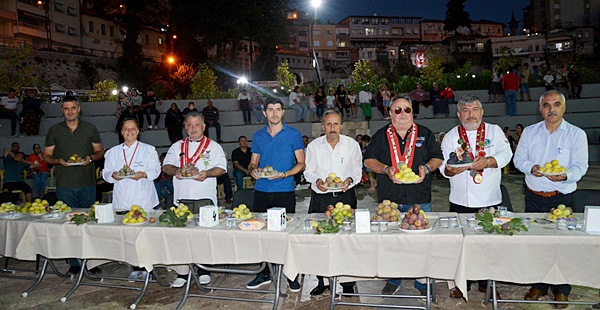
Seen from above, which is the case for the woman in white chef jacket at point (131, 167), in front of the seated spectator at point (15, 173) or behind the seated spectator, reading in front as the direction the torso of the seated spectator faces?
in front

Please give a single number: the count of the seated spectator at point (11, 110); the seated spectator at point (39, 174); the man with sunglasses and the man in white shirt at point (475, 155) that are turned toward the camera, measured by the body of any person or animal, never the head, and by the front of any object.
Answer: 4

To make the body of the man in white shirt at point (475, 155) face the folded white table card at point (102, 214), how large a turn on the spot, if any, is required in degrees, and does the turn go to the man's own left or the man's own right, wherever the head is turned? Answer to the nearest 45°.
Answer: approximately 90° to the man's own right

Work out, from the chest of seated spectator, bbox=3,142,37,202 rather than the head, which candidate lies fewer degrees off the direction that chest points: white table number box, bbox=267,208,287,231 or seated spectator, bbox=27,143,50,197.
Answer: the white table number box

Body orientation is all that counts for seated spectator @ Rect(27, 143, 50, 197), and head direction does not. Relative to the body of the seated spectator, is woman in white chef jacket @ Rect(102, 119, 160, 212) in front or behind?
in front

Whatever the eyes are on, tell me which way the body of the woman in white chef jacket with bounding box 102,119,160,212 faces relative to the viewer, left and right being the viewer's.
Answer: facing the viewer

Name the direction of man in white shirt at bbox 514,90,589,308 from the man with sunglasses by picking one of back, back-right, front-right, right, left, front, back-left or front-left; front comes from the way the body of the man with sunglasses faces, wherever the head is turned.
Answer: left

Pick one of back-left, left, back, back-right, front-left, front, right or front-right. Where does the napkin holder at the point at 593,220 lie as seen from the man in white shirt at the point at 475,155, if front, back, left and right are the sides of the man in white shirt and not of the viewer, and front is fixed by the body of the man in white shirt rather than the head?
front-left

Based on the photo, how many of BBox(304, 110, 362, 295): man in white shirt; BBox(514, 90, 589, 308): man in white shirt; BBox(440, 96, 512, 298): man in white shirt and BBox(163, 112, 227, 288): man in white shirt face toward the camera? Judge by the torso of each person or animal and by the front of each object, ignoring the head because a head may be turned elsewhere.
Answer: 4

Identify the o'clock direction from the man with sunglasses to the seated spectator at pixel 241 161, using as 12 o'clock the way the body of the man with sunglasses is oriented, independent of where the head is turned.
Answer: The seated spectator is roughly at 5 o'clock from the man with sunglasses.

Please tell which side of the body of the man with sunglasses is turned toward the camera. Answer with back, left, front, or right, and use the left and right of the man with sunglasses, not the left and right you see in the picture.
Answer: front

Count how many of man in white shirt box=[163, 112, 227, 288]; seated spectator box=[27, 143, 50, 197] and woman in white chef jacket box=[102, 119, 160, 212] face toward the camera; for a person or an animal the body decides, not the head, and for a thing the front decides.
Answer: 3
